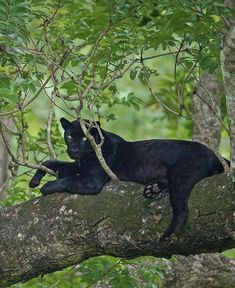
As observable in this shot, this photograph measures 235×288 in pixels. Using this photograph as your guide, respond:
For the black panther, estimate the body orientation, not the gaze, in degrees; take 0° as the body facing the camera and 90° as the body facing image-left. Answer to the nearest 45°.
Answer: approximately 90°

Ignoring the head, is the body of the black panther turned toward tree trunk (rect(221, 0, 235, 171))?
no
